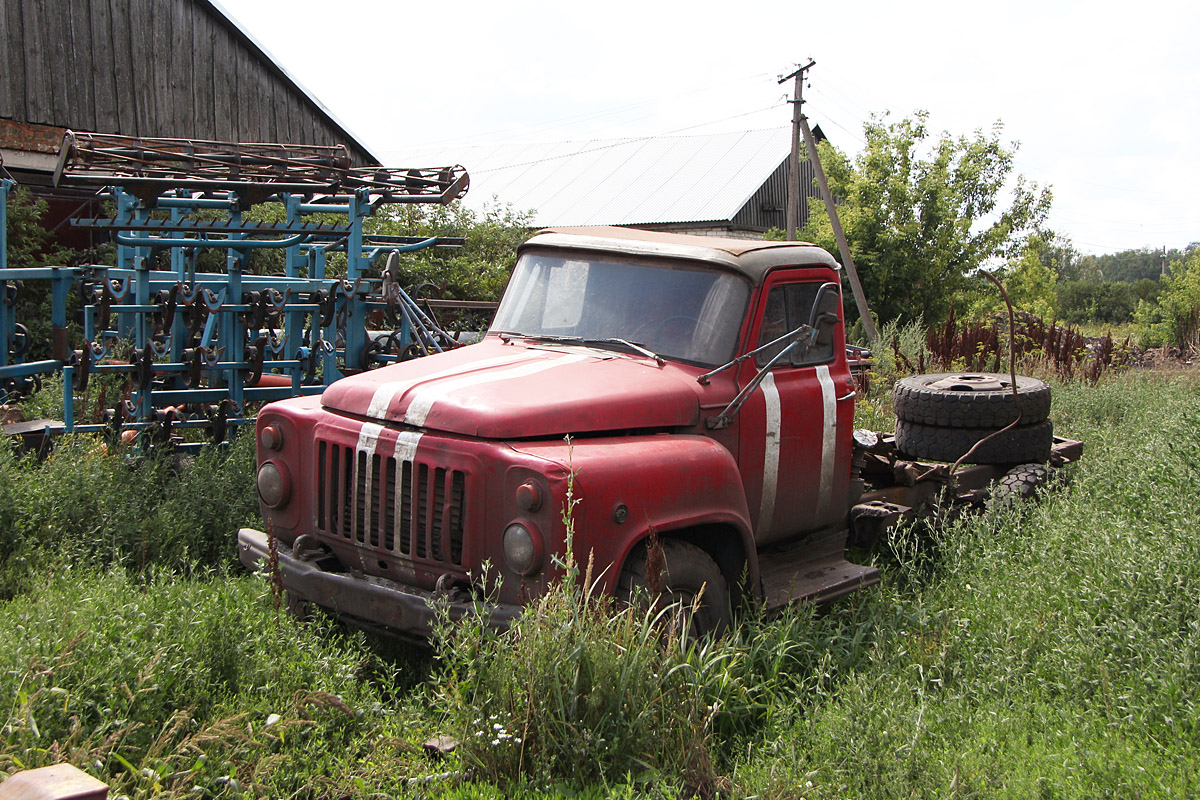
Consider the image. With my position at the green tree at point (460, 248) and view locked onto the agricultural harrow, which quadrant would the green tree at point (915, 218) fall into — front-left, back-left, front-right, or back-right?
back-left

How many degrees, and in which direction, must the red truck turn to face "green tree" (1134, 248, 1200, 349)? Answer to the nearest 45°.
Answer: approximately 180°

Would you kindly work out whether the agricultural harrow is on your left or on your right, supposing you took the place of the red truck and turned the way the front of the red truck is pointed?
on your right

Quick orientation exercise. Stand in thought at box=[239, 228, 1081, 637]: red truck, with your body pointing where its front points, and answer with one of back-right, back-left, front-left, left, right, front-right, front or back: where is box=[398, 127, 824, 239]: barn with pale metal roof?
back-right

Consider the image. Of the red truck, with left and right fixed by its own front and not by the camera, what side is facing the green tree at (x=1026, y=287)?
back

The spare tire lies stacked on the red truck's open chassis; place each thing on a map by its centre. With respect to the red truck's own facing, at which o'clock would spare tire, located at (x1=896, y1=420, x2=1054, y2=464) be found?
The spare tire is roughly at 6 o'clock from the red truck.

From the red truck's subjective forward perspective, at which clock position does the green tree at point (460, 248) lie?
The green tree is roughly at 4 o'clock from the red truck.

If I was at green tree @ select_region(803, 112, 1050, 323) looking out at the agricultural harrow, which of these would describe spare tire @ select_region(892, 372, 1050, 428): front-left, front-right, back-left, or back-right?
front-left

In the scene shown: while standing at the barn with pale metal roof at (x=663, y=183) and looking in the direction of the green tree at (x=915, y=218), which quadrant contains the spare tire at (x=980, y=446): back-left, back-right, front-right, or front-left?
front-right
